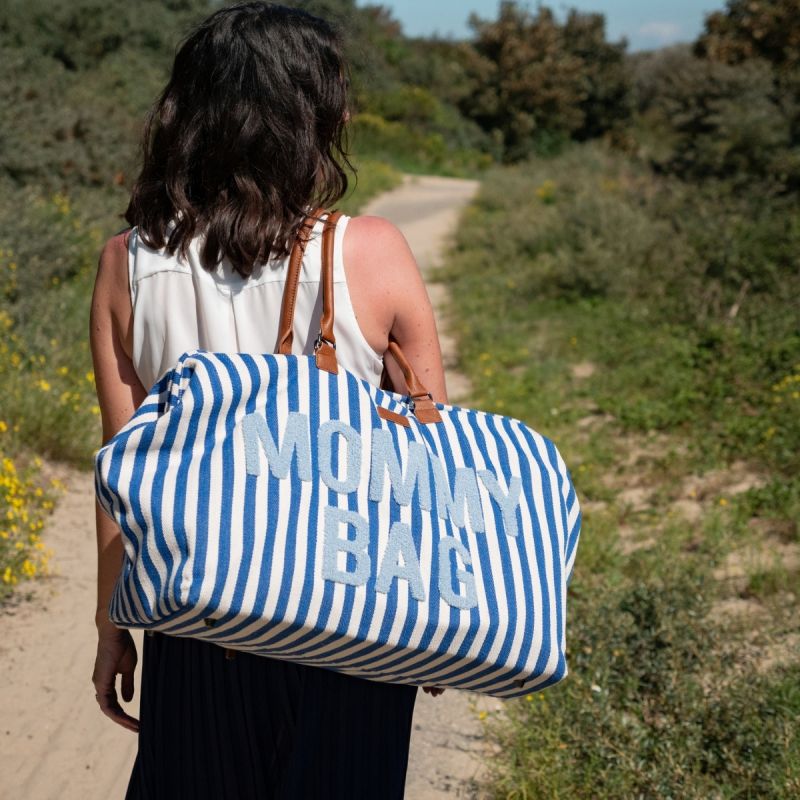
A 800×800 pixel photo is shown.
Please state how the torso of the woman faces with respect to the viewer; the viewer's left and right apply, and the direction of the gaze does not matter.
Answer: facing away from the viewer

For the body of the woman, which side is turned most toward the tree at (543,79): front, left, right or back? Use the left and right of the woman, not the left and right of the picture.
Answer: front

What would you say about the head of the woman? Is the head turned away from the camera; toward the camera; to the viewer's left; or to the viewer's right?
away from the camera
